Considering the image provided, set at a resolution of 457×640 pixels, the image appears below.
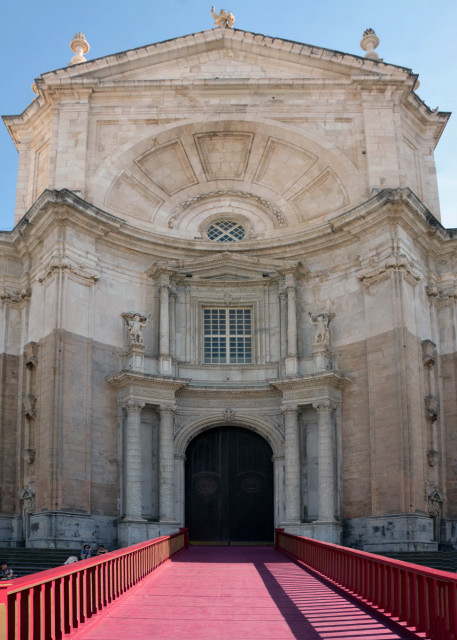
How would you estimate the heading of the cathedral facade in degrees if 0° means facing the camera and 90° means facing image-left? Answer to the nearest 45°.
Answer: approximately 0°

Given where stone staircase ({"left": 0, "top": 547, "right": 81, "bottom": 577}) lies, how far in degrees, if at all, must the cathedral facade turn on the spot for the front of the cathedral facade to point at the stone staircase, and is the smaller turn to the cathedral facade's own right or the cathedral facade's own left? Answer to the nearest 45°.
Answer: approximately 45° to the cathedral facade's own right

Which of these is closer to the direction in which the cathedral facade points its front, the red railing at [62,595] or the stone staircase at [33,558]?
the red railing

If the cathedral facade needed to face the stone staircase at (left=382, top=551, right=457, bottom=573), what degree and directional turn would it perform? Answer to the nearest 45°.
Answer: approximately 45° to its left

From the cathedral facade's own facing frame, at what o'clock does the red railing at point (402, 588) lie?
The red railing is roughly at 12 o'clock from the cathedral facade.

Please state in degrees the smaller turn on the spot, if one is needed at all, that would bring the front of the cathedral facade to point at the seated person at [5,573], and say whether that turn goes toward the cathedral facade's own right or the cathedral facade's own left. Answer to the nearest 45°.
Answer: approximately 45° to the cathedral facade's own right

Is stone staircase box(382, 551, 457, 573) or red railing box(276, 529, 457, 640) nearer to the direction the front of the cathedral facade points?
the red railing

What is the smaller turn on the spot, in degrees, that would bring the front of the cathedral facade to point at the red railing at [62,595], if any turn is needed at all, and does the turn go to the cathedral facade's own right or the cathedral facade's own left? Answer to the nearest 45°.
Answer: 0° — it already faces it
